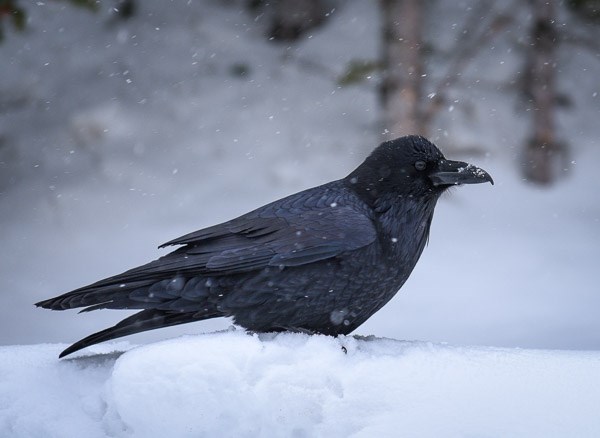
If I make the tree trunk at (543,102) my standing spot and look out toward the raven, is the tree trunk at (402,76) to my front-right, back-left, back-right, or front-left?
front-right

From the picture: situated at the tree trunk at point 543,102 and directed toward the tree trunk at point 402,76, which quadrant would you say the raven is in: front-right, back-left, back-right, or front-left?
front-left

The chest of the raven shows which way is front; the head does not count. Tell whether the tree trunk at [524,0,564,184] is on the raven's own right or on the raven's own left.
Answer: on the raven's own left

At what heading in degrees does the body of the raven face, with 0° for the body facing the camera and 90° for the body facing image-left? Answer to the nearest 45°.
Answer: approximately 270°

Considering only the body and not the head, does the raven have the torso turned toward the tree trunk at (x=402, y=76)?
no
